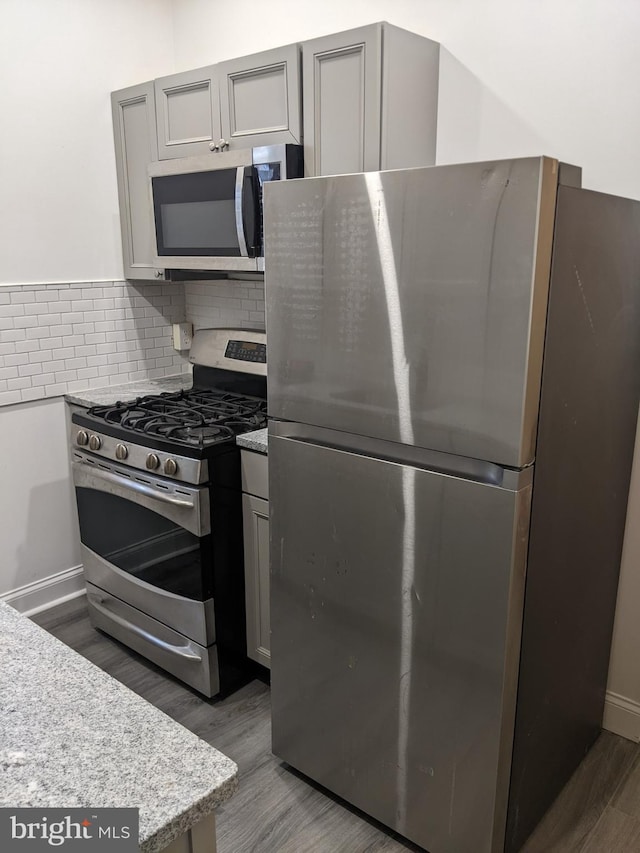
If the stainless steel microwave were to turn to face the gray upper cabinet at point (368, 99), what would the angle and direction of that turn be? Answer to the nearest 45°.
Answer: approximately 90° to its left

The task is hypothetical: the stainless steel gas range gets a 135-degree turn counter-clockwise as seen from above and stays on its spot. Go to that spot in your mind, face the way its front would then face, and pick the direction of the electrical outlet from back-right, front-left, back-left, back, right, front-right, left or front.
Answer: left

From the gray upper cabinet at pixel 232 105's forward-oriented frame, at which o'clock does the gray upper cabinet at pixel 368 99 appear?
the gray upper cabinet at pixel 368 99 is roughly at 9 o'clock from the gray upper cabinet at pixel 232 105.

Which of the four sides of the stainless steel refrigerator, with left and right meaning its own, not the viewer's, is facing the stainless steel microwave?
right

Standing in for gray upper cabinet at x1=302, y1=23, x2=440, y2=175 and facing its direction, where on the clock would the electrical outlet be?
The electrical outlet is roughly at 3 o'clock from the gray upper cabinet.
